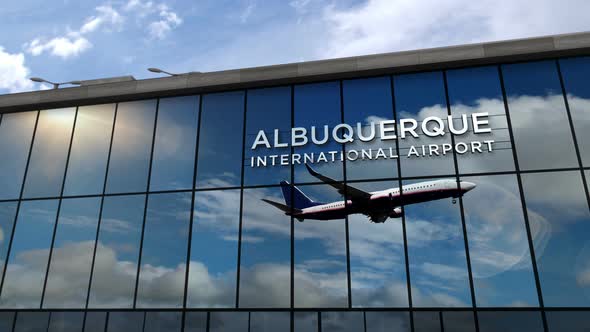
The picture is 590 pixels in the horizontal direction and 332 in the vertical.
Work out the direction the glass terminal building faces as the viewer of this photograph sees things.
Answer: facing the viewer
